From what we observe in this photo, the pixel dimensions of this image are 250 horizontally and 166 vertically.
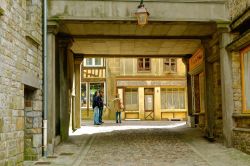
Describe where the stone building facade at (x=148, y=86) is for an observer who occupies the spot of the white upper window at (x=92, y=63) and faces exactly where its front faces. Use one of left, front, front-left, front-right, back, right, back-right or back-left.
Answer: left

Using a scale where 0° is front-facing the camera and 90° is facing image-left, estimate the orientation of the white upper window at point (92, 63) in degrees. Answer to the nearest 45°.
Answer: approximately 0°

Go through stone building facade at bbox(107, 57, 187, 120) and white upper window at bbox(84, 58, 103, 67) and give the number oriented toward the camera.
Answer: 2

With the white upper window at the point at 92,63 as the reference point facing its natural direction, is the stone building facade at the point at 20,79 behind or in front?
in front

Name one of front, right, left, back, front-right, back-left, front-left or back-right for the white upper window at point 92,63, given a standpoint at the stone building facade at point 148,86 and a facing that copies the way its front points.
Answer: right

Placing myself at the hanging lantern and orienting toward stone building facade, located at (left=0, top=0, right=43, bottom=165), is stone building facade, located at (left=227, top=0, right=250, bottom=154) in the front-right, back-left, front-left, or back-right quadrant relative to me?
back-left

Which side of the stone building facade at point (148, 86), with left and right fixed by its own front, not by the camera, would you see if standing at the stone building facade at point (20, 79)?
front

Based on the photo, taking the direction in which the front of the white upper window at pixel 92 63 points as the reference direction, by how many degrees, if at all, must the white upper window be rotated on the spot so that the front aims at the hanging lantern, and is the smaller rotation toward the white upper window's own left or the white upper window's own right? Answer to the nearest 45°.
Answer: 0° — it already faces it

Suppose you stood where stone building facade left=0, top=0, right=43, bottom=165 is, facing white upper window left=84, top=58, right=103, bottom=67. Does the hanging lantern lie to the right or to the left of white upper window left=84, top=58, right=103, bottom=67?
right
